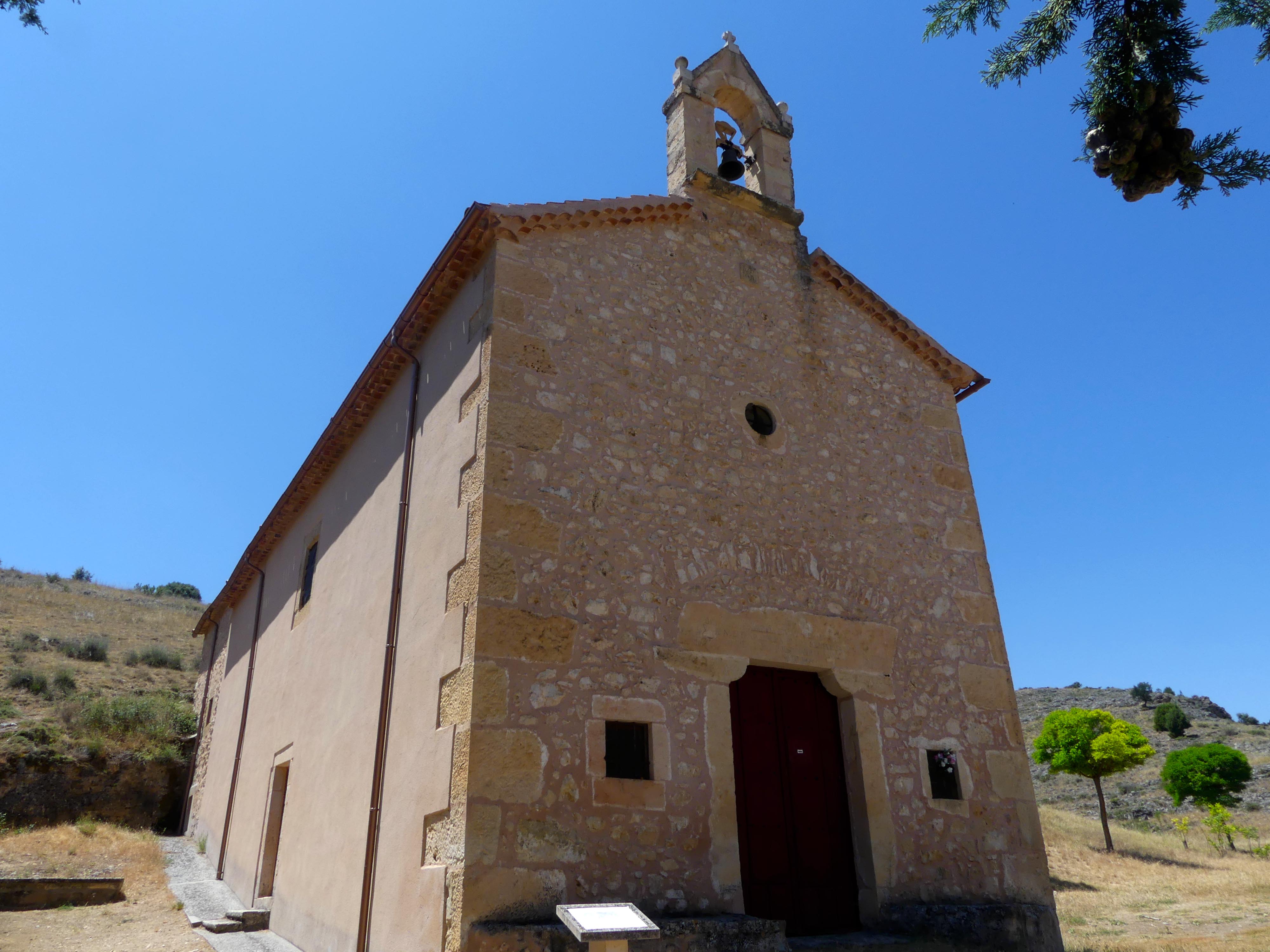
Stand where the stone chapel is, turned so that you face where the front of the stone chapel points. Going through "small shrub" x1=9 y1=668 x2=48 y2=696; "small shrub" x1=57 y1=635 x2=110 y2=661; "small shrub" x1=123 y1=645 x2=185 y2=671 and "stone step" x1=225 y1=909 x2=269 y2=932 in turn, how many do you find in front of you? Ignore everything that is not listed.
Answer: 0

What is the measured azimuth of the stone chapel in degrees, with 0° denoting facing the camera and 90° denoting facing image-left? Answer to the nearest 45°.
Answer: approximately 315°

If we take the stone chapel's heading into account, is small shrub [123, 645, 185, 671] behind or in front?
behind

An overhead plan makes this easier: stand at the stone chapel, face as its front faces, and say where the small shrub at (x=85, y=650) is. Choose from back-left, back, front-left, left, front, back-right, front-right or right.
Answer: back

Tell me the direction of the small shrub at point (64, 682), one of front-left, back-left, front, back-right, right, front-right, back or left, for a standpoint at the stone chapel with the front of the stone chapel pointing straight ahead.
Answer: back

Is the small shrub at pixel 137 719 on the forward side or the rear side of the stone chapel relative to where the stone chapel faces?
on the rear side

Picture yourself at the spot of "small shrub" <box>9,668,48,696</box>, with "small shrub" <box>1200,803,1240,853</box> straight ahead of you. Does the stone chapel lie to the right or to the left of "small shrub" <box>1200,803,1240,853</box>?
right

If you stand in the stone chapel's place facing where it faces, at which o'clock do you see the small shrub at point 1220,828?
The small shrub is roughly at 9 o'clock from the stone chapel.

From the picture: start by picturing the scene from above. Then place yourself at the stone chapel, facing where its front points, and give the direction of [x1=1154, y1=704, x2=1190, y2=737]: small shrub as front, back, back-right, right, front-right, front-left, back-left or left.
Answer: left

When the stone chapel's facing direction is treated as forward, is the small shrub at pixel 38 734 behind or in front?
behind

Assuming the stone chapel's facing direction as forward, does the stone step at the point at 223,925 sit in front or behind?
behind

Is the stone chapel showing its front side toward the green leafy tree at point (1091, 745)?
no

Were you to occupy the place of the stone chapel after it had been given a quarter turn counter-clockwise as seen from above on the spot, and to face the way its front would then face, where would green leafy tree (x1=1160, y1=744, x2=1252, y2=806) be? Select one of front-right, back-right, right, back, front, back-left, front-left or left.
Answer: front

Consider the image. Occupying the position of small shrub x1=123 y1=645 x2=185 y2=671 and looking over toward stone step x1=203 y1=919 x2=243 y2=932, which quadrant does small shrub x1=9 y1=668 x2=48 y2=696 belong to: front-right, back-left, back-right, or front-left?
front-right

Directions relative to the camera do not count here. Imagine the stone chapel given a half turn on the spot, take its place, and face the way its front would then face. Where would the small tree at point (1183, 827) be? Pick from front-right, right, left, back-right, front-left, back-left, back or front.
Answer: right
